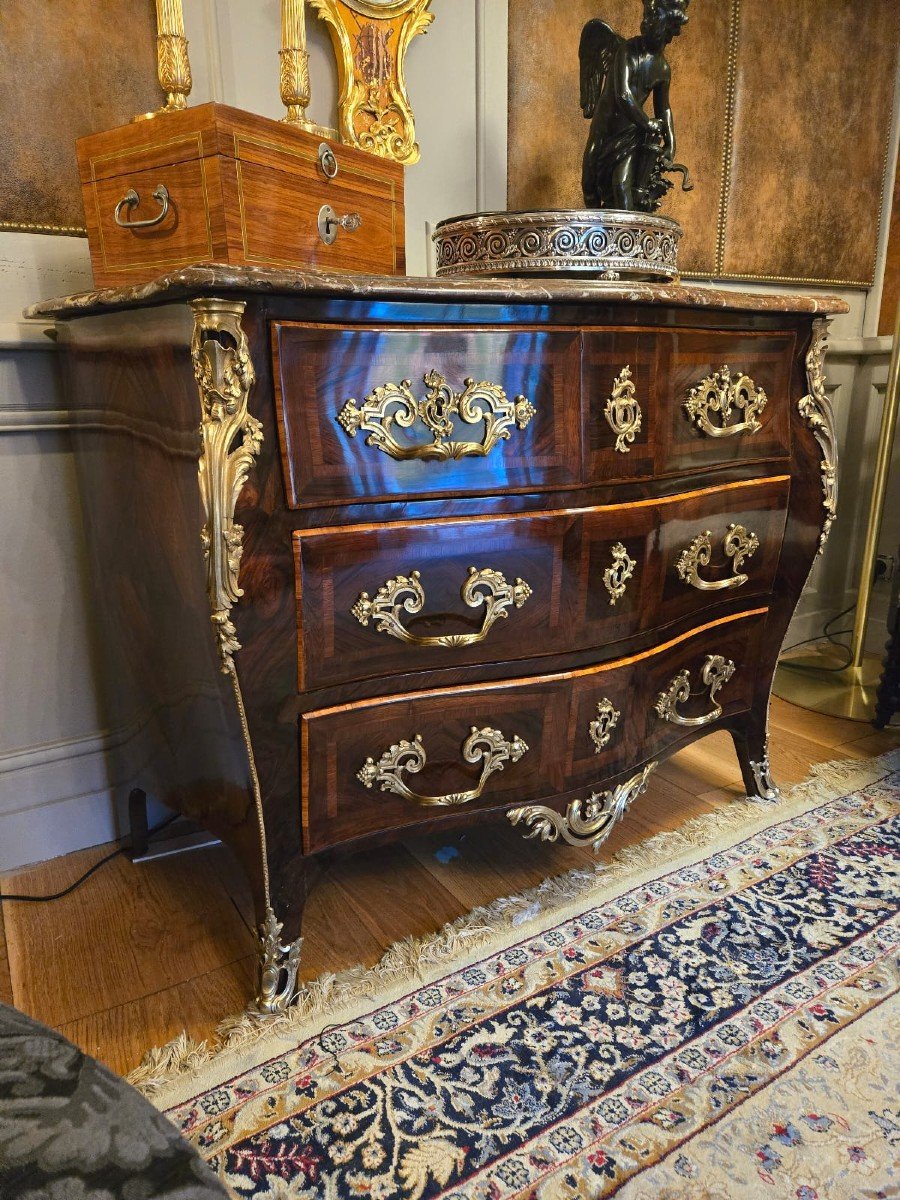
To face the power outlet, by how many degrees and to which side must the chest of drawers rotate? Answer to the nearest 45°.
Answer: approximately 90° to its left

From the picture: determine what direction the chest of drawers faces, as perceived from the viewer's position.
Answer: facing the viewer and to the right of the viewer

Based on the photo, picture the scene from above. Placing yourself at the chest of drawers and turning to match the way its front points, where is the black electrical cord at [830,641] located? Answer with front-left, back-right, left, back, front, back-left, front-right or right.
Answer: left
